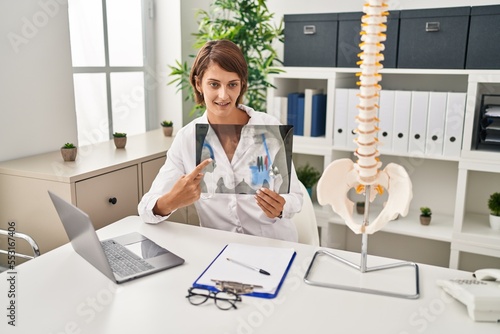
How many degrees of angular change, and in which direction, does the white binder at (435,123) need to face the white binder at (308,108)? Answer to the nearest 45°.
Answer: approximately 90° to its right

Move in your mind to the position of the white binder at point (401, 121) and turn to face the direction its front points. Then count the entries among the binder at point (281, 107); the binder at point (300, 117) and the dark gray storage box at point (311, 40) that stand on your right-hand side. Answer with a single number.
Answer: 3

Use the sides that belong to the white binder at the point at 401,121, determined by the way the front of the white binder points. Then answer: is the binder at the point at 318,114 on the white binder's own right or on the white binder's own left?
on the white binder's own right

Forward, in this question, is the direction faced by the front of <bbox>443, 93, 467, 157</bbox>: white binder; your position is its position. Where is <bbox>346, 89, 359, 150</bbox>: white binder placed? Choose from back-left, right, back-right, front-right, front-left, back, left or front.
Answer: right

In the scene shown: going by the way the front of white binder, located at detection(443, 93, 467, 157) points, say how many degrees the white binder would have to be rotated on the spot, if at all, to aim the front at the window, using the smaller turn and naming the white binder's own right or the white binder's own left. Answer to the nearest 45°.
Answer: approximately 90° to the white binder's own right

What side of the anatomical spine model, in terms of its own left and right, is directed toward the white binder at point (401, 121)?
back

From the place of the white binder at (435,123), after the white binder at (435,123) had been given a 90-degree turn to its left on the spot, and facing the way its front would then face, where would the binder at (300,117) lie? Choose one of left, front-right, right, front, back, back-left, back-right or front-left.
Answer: back

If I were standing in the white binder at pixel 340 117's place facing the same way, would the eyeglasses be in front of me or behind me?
in front
